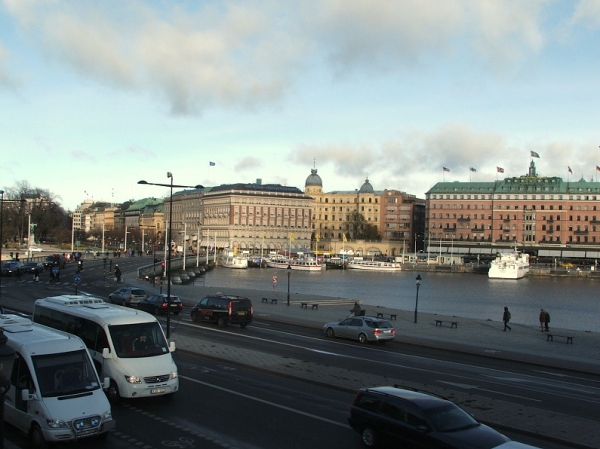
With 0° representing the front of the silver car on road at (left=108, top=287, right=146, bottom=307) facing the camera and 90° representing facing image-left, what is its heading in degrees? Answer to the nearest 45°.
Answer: approximately 135°

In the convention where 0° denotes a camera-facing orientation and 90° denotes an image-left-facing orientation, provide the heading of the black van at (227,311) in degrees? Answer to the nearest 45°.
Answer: approximately 135°

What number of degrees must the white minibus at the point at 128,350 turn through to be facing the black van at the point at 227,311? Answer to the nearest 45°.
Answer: approximately 135° to its left

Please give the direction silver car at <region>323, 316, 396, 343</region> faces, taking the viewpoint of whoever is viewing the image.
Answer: facing away from the viewer and to the left of the viewer

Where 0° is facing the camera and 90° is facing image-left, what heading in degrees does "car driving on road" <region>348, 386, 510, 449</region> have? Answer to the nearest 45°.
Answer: approximately 315°

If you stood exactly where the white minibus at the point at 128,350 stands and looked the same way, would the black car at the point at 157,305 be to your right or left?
on your left

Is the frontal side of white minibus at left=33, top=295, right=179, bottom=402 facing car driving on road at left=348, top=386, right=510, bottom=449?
yes

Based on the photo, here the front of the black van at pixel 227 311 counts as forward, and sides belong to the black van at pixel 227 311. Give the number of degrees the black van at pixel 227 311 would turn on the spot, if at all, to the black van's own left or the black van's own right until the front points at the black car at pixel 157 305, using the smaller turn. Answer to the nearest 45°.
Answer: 0° — it already faces it

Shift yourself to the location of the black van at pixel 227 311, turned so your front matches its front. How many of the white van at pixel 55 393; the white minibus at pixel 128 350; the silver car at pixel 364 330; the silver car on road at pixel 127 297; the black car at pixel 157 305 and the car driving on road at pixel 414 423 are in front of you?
2

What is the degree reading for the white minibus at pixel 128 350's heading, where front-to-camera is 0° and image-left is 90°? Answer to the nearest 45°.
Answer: approximately 315°

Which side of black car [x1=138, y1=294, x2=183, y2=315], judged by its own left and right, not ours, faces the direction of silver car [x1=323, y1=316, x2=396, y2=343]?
back

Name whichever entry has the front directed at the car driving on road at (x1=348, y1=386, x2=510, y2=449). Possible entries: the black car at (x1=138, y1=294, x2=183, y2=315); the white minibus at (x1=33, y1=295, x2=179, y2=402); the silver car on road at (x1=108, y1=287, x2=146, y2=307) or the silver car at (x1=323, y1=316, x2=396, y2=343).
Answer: the white minibus
